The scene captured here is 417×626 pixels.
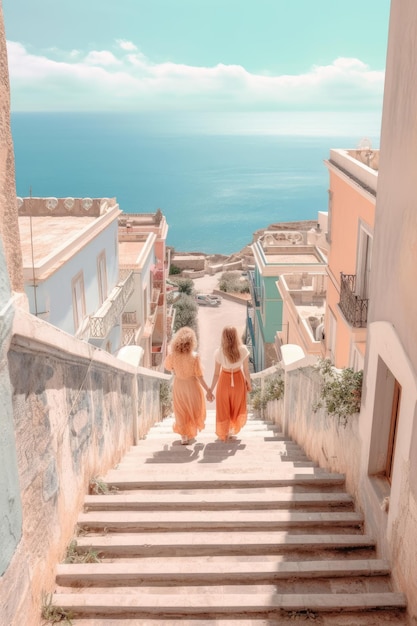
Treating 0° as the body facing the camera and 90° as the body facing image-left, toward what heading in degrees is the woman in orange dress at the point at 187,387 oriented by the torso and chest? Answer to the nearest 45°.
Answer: approximately 180°

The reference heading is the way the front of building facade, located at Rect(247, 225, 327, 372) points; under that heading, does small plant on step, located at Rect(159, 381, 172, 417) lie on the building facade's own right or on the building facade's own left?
on the building facade's own left

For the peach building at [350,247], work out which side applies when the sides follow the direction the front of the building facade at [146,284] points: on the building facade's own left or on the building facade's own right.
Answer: on the building facade's own right

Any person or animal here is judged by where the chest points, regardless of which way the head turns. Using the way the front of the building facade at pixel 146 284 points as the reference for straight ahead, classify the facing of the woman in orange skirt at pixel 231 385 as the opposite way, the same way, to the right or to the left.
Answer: to the left

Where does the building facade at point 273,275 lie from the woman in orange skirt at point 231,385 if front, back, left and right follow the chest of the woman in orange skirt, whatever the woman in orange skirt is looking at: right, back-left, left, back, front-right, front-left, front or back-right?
front

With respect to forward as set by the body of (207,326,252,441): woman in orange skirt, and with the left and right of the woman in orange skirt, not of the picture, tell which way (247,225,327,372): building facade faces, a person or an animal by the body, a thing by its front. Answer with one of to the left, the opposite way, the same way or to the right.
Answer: to the left

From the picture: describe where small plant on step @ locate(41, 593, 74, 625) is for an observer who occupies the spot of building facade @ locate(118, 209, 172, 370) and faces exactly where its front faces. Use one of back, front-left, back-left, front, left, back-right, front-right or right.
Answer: right

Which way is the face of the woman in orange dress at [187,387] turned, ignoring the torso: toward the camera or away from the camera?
away from the camera

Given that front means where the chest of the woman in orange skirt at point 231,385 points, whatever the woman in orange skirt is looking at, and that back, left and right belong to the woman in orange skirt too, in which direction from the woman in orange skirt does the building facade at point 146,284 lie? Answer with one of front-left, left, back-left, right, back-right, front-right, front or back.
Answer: front

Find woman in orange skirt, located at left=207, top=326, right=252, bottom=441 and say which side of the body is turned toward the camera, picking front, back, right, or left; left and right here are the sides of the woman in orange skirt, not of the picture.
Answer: back

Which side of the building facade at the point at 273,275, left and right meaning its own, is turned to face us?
left

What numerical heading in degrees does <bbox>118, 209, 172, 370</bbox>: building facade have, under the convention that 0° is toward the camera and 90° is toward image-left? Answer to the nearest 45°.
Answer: approximately 270°

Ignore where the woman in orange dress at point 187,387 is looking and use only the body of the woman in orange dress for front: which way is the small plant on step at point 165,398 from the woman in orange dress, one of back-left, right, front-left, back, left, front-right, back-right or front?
front

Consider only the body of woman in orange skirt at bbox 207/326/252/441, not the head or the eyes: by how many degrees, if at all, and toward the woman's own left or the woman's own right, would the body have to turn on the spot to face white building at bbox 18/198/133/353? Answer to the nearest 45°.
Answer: approximately 45° to the woman's own left

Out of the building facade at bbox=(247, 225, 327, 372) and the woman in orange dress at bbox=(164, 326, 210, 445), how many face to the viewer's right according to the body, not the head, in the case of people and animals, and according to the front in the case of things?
0

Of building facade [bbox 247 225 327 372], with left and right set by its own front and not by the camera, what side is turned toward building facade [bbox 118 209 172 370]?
front

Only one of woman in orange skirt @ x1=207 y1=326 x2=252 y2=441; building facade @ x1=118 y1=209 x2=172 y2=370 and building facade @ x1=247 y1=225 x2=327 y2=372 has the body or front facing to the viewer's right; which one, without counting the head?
building facade @ x1=118 y1=209 x2=172 y2=370

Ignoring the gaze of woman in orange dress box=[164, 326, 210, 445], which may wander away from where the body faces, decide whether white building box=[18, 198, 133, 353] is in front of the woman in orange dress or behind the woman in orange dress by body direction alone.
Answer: in front
